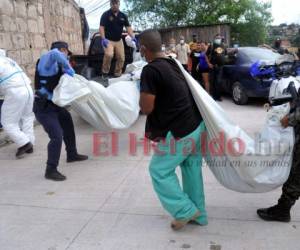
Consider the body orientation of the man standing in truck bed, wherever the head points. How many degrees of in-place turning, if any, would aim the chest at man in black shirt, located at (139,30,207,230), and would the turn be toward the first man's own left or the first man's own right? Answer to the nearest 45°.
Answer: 0° — they already face them

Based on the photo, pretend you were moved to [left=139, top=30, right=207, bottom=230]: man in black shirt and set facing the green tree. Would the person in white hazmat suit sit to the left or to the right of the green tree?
left

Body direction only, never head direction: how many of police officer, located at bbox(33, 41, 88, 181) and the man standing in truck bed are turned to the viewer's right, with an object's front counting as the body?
1

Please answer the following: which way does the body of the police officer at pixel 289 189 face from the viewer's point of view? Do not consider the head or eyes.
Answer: to the viewer's left

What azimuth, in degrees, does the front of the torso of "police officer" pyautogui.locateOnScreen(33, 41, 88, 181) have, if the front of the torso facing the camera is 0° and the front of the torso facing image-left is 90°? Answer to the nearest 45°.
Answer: approximately 270°

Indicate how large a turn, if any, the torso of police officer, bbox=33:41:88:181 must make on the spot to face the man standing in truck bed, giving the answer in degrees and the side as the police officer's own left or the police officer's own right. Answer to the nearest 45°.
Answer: approximately 90° to the police officer's own left

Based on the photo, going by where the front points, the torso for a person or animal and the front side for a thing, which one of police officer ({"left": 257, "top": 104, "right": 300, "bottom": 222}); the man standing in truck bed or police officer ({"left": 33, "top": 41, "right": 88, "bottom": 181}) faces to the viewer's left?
police officer ({"left": 257, "top": 104, "right": 300, "bottom": 222})

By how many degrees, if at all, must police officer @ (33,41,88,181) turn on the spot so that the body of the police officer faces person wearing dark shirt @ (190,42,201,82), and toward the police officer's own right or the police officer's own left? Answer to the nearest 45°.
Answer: approximately 45° to the police officer's own left

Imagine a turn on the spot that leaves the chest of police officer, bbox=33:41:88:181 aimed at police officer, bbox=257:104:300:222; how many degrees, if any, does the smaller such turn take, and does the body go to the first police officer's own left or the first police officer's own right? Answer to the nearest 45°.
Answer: approximately 45° to the first police officer's own right

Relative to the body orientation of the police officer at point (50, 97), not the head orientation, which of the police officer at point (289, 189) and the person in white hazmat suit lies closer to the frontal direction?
the police officer

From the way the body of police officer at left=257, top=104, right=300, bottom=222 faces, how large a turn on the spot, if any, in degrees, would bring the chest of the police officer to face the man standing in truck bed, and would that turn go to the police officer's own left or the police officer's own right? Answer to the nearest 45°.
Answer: approximately 45° to the police officer's own right
